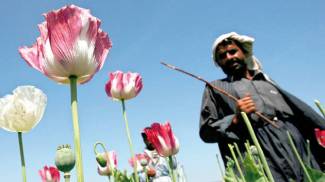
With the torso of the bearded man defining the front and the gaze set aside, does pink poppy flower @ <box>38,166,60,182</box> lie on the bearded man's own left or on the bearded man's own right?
on the bearded man's own right

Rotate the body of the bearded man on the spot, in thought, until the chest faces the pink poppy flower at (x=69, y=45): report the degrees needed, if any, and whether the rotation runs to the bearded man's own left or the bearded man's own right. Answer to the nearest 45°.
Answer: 0° — they already face it

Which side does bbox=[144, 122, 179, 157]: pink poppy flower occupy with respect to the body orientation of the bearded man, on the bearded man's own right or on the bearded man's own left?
on the bearded man's own right

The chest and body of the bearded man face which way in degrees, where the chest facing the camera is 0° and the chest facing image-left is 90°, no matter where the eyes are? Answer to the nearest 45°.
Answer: approximately 0°
